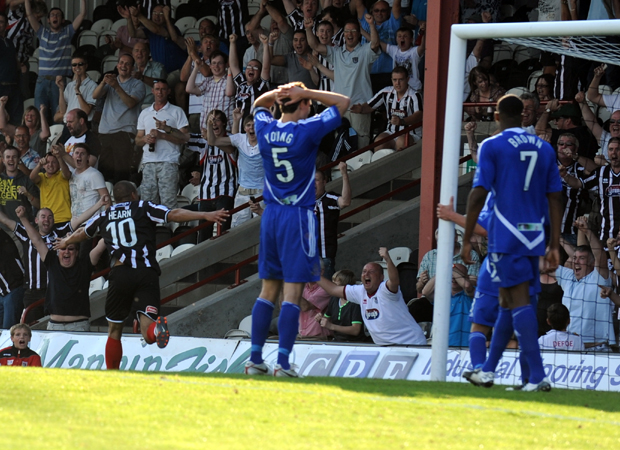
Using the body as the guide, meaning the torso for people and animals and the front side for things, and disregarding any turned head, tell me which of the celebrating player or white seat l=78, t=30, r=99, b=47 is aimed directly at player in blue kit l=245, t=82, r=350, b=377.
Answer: the white seat

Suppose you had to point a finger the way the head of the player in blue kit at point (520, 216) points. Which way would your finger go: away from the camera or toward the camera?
away from the camera

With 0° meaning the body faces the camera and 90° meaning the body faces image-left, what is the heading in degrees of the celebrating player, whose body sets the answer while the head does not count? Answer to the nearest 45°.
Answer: approximately 180°

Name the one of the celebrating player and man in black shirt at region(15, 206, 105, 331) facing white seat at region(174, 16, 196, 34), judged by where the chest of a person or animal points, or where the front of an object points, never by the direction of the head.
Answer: the celebrating player

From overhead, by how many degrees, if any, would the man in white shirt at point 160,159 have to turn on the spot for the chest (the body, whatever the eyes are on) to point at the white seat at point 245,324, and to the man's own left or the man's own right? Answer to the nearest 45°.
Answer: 0° — they already face it

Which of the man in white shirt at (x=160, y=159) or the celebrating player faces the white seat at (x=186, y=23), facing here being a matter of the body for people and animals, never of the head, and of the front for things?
the celebrating player

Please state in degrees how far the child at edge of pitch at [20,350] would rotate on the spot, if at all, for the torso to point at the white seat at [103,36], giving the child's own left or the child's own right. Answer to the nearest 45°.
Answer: approximately 180°
